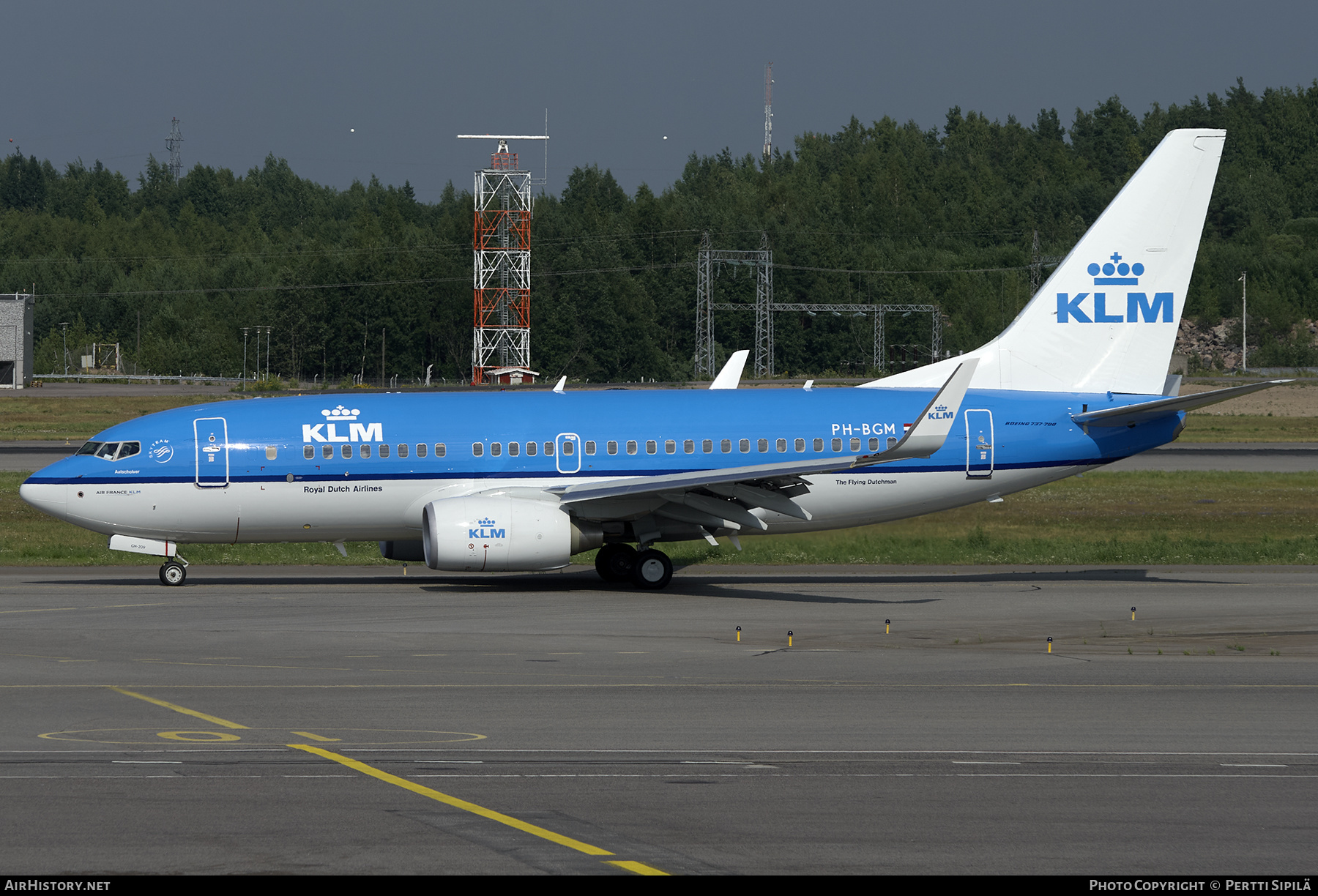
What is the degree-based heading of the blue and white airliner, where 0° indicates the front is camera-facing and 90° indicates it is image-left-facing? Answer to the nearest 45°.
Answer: approximately 90°
